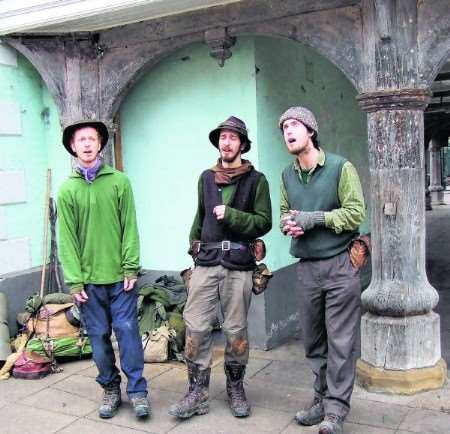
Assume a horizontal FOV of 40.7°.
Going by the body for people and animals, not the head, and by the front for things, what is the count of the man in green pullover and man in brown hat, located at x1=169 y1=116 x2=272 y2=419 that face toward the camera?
2

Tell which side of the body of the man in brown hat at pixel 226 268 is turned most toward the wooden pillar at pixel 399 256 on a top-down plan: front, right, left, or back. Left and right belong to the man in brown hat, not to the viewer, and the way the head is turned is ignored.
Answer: left

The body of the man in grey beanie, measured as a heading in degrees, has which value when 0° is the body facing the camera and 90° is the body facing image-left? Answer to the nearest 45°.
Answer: approximately 45°

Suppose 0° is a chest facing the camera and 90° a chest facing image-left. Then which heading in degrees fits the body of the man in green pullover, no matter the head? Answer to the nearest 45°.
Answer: approximately 0°

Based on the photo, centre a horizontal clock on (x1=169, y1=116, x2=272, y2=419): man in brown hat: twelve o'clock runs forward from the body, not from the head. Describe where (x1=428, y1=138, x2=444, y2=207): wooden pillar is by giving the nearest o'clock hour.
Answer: The wooden pillar is roughly at 7 o'clock from the man in brown hat.

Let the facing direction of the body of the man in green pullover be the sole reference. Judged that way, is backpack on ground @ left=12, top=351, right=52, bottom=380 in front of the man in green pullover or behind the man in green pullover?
behind
